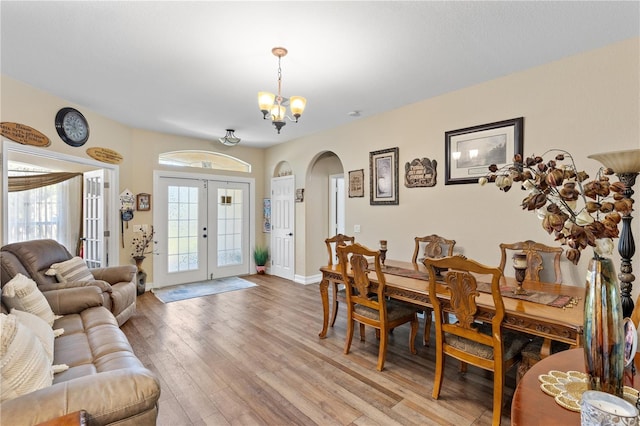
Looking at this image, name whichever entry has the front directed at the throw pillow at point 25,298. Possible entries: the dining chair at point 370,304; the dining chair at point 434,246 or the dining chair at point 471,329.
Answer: the dining chair at point 434,246

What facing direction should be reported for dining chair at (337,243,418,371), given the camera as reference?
facing away from the viewer and to the right of the viewer

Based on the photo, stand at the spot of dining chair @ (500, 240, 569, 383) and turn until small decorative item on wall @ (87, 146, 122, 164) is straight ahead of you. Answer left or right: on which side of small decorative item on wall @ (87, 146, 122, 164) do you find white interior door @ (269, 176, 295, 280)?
right

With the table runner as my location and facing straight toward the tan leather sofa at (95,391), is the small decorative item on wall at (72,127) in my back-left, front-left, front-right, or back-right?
front-right

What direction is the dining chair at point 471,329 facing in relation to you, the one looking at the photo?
facing away from the viewer and to the right of the viewer

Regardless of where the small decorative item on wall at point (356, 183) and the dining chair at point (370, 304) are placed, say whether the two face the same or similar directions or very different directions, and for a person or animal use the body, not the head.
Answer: very different directions

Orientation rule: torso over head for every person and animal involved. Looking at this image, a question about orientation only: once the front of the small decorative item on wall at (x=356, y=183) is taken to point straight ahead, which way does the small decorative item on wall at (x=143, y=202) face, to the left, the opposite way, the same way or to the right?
to the left

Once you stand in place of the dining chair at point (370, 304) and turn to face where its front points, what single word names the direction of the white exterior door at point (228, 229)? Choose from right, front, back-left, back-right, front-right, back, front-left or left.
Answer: left

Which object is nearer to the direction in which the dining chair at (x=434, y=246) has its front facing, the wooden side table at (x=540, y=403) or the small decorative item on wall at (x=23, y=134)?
the small decorative item on wall

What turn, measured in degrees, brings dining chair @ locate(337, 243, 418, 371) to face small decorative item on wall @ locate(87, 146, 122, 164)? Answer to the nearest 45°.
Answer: approximately 135° to its left

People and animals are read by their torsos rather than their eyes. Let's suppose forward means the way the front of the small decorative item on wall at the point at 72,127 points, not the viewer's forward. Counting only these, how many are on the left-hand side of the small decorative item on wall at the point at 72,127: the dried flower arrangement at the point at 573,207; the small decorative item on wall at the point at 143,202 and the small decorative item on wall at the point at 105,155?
2

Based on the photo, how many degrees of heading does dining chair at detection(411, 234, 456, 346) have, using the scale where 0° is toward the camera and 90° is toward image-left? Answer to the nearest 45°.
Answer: approximately 45°

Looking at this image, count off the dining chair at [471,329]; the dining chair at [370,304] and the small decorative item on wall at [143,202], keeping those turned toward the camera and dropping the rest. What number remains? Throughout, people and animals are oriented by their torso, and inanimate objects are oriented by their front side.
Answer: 1

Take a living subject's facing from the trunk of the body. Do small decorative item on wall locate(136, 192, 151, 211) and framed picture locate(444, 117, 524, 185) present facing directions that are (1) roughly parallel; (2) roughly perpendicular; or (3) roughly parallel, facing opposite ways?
roughly perpendicular

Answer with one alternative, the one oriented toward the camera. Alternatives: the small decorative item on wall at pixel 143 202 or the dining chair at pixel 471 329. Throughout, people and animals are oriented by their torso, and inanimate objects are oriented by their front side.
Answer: the small decorative item on wall

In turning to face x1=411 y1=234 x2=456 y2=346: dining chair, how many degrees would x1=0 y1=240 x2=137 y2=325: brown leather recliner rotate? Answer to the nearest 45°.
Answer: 0° — it already faces it

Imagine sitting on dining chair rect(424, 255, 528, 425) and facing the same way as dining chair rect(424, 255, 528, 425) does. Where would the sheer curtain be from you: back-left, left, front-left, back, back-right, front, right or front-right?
back-left

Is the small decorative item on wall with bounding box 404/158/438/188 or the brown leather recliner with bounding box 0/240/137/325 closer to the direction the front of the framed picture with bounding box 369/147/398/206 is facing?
the brown leather recliner

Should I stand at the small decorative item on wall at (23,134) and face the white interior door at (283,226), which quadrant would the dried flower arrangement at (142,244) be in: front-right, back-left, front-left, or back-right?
front-left
